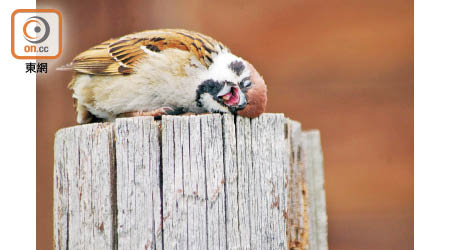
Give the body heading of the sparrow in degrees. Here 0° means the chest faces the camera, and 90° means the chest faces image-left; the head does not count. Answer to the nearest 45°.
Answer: approximately 270°
